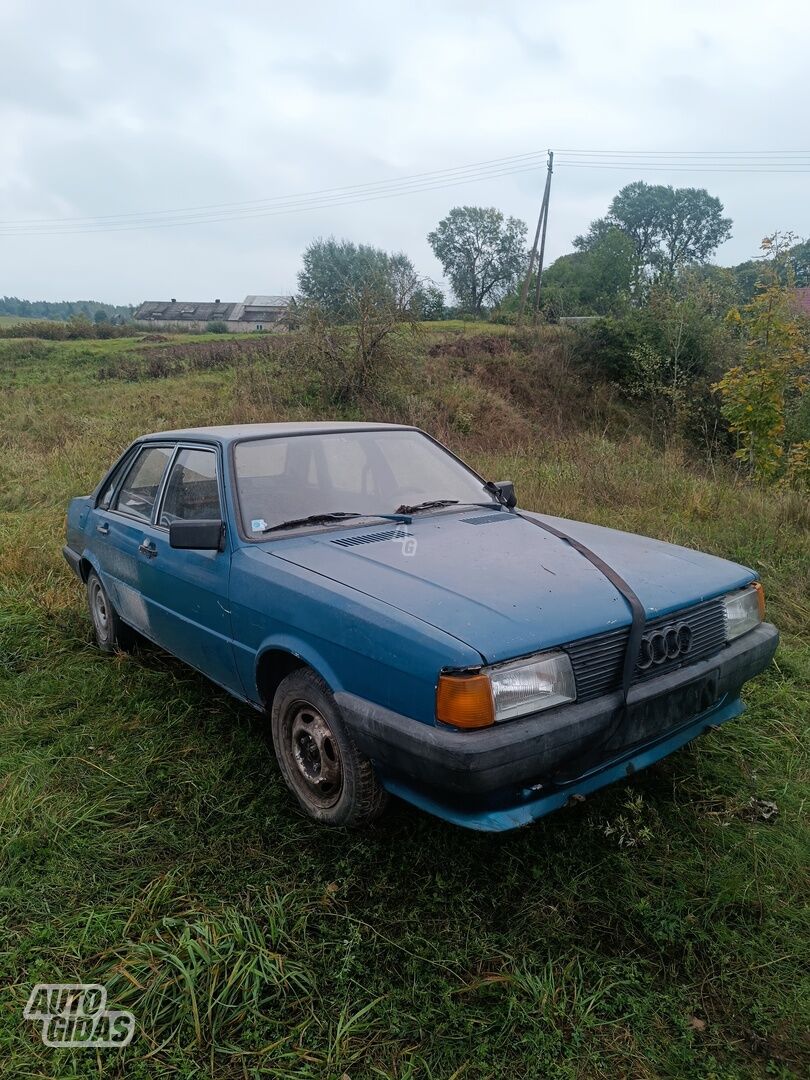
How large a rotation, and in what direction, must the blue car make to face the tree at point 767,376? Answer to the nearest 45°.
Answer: approximately 90° to its left

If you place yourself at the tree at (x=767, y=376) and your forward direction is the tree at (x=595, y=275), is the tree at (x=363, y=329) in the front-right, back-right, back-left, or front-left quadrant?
front-left

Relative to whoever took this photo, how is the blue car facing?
facing the viewer and to the right of the viewer

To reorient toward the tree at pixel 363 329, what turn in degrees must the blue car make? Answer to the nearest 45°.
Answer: approximately 135° to its left

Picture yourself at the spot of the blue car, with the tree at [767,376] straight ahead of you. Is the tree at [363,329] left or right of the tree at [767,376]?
left

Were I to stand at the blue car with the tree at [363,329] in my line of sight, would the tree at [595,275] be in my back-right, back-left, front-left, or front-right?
front-right

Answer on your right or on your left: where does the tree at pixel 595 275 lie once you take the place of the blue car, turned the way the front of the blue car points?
on your left

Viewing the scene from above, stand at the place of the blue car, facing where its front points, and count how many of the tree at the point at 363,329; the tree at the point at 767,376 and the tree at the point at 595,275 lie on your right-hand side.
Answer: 0
